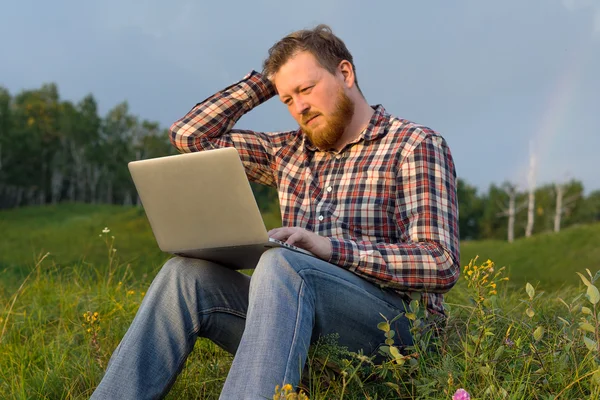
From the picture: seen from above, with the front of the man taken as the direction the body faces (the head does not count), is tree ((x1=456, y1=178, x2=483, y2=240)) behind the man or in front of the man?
behind

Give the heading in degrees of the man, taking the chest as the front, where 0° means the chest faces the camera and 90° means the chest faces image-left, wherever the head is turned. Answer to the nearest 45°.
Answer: approximately 45°

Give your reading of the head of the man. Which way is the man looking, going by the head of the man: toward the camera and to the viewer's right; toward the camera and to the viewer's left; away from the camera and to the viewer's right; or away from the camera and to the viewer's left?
toward the camera and to the viewer's left
